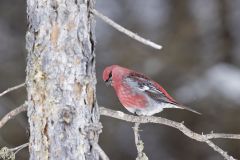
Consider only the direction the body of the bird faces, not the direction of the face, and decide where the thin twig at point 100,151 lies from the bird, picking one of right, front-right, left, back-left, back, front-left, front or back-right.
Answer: front

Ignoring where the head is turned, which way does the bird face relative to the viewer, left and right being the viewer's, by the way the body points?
facing to the left of the viewer
